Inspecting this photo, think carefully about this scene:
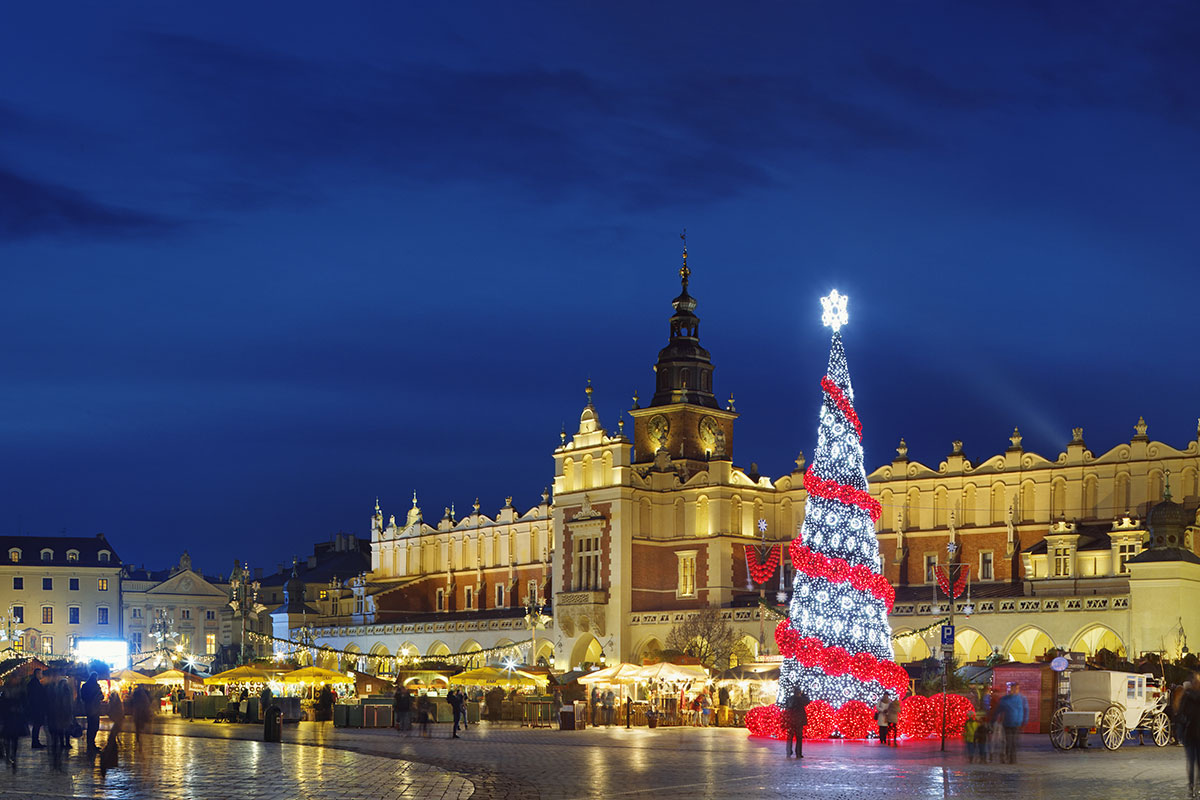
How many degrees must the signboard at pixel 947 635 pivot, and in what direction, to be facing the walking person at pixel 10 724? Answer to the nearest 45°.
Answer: approximately 45° to its right

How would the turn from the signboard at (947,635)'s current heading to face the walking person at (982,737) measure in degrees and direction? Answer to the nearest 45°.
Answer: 0° — it already faces them

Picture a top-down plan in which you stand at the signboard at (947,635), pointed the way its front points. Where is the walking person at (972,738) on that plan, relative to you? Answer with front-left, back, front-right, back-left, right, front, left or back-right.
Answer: front

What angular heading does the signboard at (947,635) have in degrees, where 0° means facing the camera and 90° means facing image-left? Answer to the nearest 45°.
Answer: approximately 0°

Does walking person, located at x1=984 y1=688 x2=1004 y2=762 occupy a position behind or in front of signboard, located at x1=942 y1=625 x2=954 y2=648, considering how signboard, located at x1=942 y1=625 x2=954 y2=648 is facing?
in front

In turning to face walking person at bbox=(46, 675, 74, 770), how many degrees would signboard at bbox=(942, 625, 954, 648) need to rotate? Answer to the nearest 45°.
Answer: approximately 45° to its right

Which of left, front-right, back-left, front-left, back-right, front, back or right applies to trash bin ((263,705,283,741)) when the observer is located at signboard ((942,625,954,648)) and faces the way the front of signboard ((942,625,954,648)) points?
right

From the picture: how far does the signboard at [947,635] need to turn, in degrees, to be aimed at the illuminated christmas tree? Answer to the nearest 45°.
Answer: approximately 45° to its right

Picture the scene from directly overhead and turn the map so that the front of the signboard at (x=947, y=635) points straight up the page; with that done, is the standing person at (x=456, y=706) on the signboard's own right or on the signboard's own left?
on the signboard's own right

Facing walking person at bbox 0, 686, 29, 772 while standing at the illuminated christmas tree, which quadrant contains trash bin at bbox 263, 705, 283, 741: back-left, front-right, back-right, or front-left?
front-right

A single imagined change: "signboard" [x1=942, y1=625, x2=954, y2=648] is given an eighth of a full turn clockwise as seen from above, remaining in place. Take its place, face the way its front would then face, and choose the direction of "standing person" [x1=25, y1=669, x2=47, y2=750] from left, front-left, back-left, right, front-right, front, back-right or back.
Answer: front

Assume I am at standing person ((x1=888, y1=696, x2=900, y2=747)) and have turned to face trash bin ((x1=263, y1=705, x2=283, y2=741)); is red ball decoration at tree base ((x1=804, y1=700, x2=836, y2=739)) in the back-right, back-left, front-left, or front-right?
front-right
